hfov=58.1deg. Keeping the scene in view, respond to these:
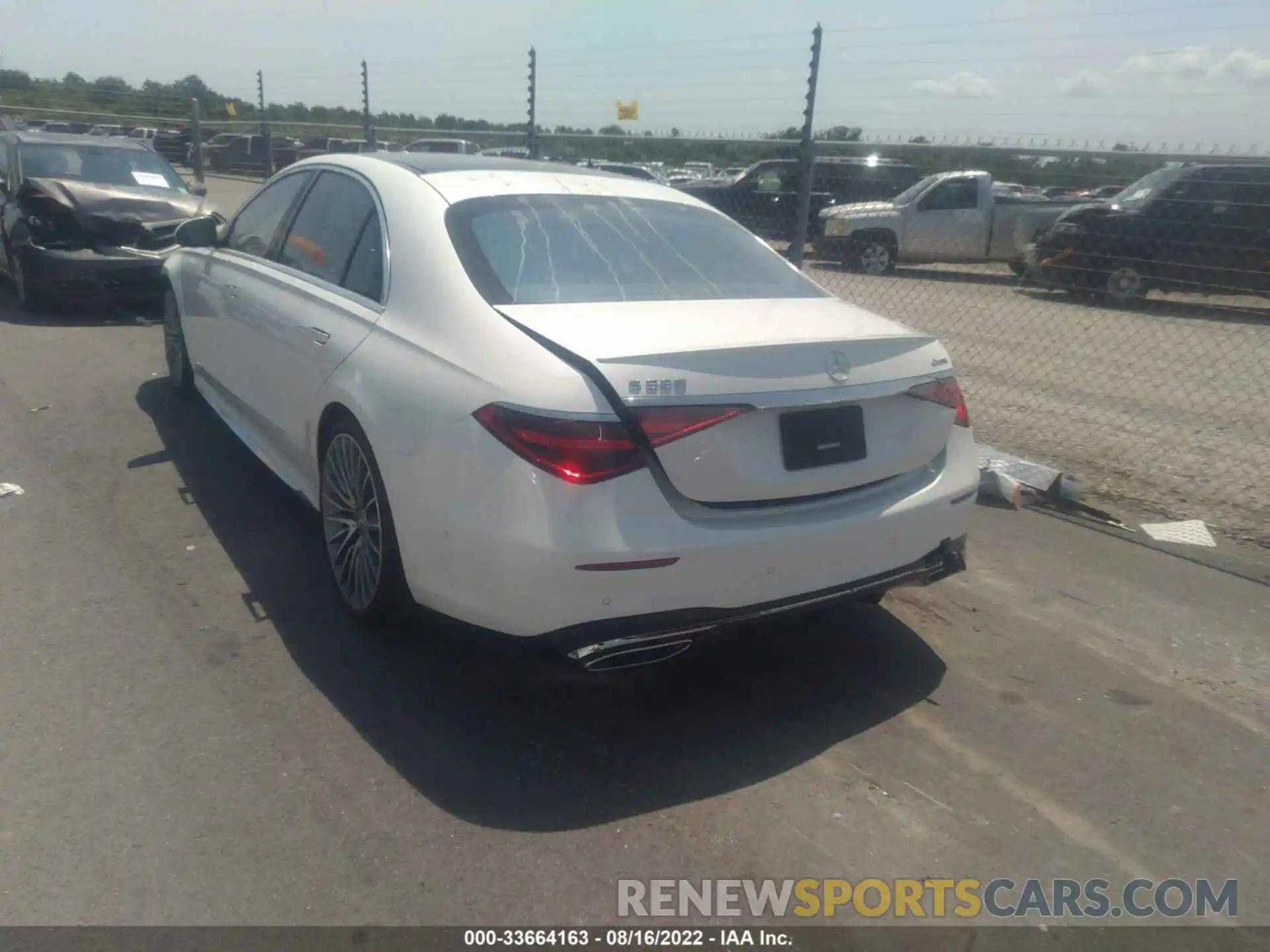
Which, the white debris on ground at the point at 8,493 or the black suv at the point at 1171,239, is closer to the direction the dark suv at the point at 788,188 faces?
the white debris on ground

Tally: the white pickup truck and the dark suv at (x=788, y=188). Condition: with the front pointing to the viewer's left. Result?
2

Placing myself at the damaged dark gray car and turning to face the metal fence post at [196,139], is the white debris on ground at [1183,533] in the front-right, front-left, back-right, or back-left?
back-right

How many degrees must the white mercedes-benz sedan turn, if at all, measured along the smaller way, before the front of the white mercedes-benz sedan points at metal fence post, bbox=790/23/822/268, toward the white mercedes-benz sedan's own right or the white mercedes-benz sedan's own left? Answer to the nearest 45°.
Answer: approximately 45° to the white mercedes-benz sedan's own right

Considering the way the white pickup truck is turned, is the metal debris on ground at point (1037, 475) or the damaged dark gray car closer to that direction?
the damaged dark gray car

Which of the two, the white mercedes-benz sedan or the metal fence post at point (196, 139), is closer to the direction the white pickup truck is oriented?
the metal fence post

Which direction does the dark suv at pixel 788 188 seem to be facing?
to the viewer's left

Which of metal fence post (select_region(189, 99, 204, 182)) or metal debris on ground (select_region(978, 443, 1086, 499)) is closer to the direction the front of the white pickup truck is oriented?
the metal fence post

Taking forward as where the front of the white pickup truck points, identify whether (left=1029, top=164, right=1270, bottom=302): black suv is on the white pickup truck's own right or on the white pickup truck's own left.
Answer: on the white pickup truck's own left

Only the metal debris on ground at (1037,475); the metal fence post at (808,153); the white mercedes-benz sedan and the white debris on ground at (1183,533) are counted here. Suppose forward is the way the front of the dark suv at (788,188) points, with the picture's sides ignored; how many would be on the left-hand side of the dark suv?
4

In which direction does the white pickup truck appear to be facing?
to the viewer's left

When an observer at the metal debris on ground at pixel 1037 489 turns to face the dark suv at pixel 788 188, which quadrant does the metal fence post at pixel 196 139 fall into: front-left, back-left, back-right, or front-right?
front-left

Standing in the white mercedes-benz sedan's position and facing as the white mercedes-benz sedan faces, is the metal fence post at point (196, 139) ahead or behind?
ahead

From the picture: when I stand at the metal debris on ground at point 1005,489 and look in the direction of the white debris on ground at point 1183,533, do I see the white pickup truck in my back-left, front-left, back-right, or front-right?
back-left
